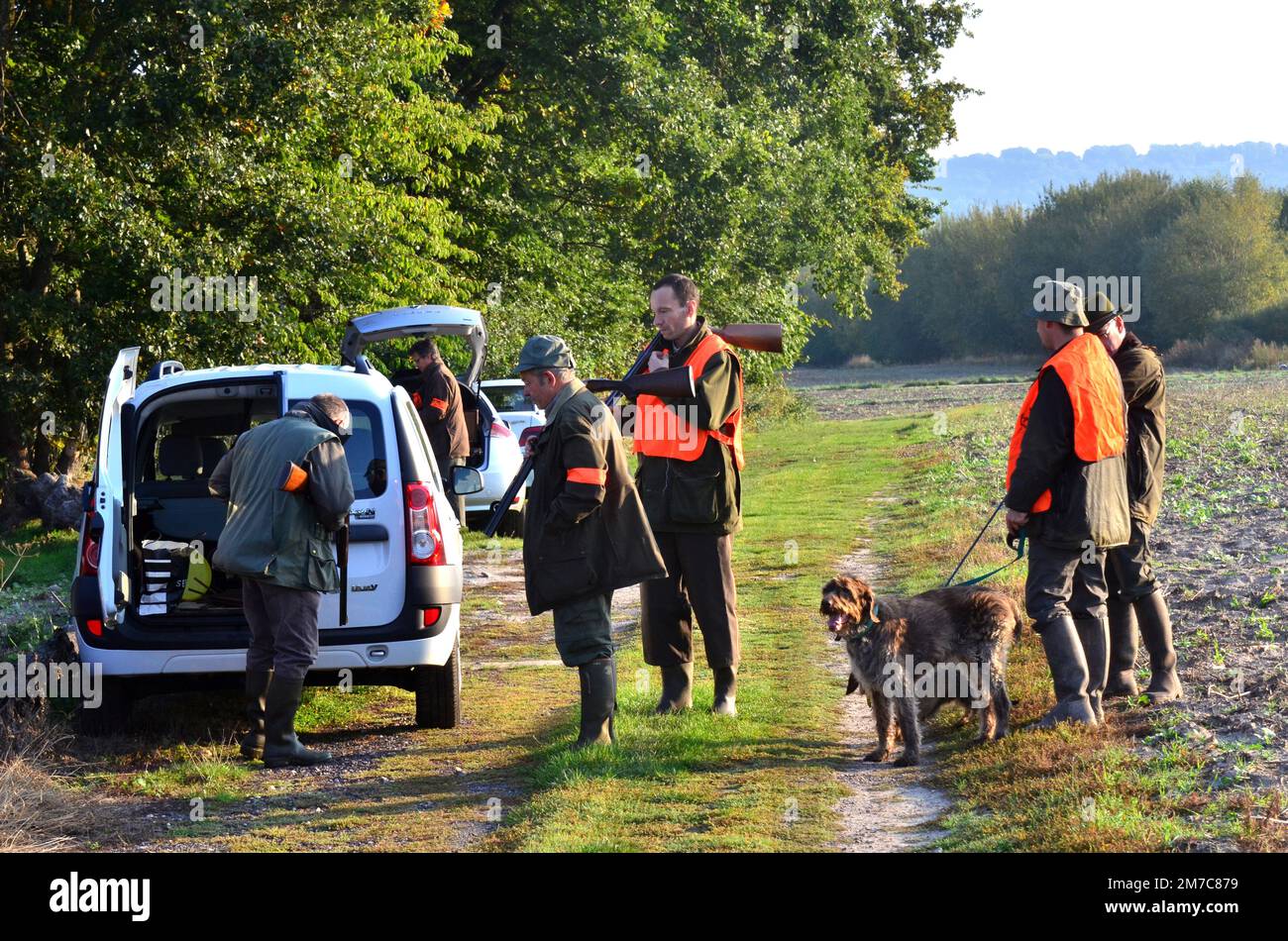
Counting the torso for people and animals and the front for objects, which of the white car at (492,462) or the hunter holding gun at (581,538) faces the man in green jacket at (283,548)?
the hunter holding gun

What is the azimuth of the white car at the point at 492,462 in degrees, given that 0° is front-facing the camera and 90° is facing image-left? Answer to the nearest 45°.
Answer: approximately 180°

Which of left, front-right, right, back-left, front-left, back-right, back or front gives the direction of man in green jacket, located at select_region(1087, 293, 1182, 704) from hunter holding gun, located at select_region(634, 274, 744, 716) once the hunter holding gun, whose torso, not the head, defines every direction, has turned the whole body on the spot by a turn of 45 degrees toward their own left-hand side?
left

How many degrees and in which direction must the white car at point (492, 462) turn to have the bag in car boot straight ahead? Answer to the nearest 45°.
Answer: approximately 180°

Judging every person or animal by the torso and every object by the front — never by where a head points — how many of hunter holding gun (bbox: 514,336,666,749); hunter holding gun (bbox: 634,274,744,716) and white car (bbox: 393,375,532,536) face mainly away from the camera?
1

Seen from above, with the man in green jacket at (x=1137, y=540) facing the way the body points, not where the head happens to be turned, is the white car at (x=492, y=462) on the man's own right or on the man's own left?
on the man's own right

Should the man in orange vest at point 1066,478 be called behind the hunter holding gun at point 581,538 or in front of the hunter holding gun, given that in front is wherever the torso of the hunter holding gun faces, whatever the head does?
behind

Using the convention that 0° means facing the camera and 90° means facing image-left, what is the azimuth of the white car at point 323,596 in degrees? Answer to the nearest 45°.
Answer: approximately 180°

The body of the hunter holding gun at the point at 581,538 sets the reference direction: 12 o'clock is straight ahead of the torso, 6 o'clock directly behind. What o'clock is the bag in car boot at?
The bag in car boot is roughly at 1 o'clock from the hunter holding gun.

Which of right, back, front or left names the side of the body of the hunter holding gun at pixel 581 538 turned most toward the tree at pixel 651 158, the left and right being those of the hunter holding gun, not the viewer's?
right

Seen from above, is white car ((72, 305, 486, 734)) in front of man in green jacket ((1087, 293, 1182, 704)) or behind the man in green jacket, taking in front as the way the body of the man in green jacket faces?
in front

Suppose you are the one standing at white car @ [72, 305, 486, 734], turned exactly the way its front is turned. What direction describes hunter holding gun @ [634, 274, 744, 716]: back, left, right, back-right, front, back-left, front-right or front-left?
right

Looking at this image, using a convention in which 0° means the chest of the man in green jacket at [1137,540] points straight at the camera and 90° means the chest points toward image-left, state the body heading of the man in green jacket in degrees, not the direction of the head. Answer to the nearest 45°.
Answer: approximately 45°

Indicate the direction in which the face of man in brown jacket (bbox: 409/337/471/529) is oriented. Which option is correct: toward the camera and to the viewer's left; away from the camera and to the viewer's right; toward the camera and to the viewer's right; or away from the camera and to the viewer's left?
toward the camera and to the viewer's left

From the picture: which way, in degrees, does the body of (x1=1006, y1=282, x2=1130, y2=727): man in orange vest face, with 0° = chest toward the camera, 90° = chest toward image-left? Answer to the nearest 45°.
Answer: approximately 135°

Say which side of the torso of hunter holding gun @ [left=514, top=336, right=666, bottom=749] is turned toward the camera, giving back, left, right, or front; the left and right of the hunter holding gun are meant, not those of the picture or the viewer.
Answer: left
